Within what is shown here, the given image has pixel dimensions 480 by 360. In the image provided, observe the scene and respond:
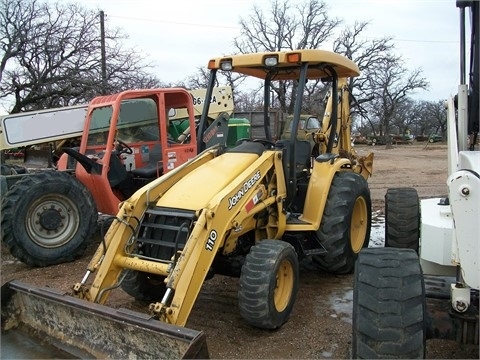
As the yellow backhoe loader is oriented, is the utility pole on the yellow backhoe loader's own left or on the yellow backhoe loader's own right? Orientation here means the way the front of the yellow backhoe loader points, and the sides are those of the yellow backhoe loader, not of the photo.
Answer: on the yellow backhoe loader's own right

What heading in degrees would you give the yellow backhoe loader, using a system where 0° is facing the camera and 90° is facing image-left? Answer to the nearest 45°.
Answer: approximately 45°

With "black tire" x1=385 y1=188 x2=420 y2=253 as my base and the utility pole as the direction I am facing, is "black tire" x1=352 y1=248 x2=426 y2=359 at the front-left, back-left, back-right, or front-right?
back-left

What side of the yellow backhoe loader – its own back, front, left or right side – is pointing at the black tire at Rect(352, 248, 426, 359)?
left

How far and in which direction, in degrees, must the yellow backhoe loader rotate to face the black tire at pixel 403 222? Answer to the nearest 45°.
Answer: approximately 180°
